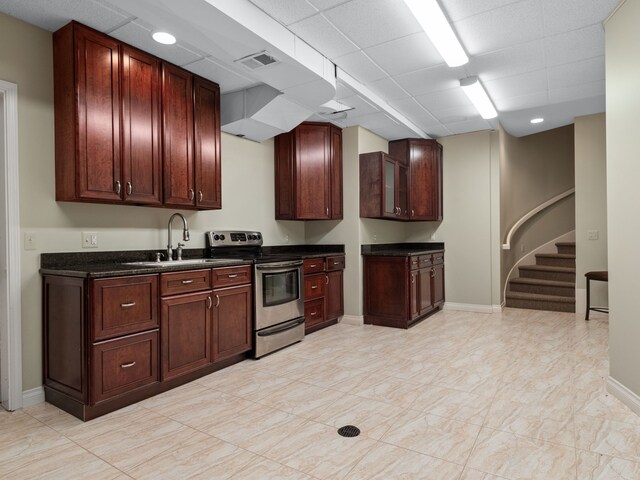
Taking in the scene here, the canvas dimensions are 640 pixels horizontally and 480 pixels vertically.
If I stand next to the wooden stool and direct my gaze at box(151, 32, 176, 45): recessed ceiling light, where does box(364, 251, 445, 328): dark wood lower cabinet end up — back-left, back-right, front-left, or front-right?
front-right

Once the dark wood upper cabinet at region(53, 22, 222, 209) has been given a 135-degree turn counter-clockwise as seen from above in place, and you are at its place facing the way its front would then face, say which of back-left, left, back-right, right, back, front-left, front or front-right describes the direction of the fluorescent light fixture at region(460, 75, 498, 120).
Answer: right

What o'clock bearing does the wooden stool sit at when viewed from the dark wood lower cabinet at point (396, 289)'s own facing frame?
The wooden stool is roughly at 10 o'clock from the dark wood lower cabinet.

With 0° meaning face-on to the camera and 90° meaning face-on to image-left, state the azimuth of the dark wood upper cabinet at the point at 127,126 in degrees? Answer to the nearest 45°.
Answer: approximately 315°

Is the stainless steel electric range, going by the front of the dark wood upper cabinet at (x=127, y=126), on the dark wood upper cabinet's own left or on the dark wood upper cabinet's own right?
on the dark wood upper cabinet's own left

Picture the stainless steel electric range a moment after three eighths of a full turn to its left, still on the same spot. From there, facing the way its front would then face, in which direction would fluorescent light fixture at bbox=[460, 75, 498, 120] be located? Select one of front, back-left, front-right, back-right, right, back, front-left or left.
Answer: right

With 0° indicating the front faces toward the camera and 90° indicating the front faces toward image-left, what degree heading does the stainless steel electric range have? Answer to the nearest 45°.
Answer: approximately 315°

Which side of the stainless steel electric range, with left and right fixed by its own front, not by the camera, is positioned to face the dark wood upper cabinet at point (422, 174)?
left

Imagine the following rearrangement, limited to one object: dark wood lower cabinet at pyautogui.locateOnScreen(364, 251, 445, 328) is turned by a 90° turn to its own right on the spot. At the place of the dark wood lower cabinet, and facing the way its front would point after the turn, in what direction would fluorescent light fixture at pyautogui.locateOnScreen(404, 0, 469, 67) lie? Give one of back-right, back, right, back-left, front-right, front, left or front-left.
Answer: front-left

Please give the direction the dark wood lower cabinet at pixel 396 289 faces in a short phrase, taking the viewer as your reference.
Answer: facing the viewer and to the right of the viewer

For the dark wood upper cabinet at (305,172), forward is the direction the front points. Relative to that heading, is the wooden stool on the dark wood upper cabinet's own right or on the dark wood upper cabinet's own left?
on the dark wood upper cabinet's own left

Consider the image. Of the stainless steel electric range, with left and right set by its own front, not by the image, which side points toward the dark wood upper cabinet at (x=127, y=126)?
right

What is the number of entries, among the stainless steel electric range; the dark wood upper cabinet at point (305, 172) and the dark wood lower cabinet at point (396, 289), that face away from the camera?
0

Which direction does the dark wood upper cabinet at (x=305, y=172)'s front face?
toward the camera

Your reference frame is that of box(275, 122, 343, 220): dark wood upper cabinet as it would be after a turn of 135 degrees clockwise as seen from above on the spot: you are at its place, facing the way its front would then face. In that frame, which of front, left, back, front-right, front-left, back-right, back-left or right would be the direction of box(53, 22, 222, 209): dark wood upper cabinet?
left

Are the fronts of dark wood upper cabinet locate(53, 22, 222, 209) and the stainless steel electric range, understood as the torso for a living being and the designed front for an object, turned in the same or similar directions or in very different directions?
same or similar directions

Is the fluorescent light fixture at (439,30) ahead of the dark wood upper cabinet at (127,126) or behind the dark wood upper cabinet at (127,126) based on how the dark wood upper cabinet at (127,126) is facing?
ahead
